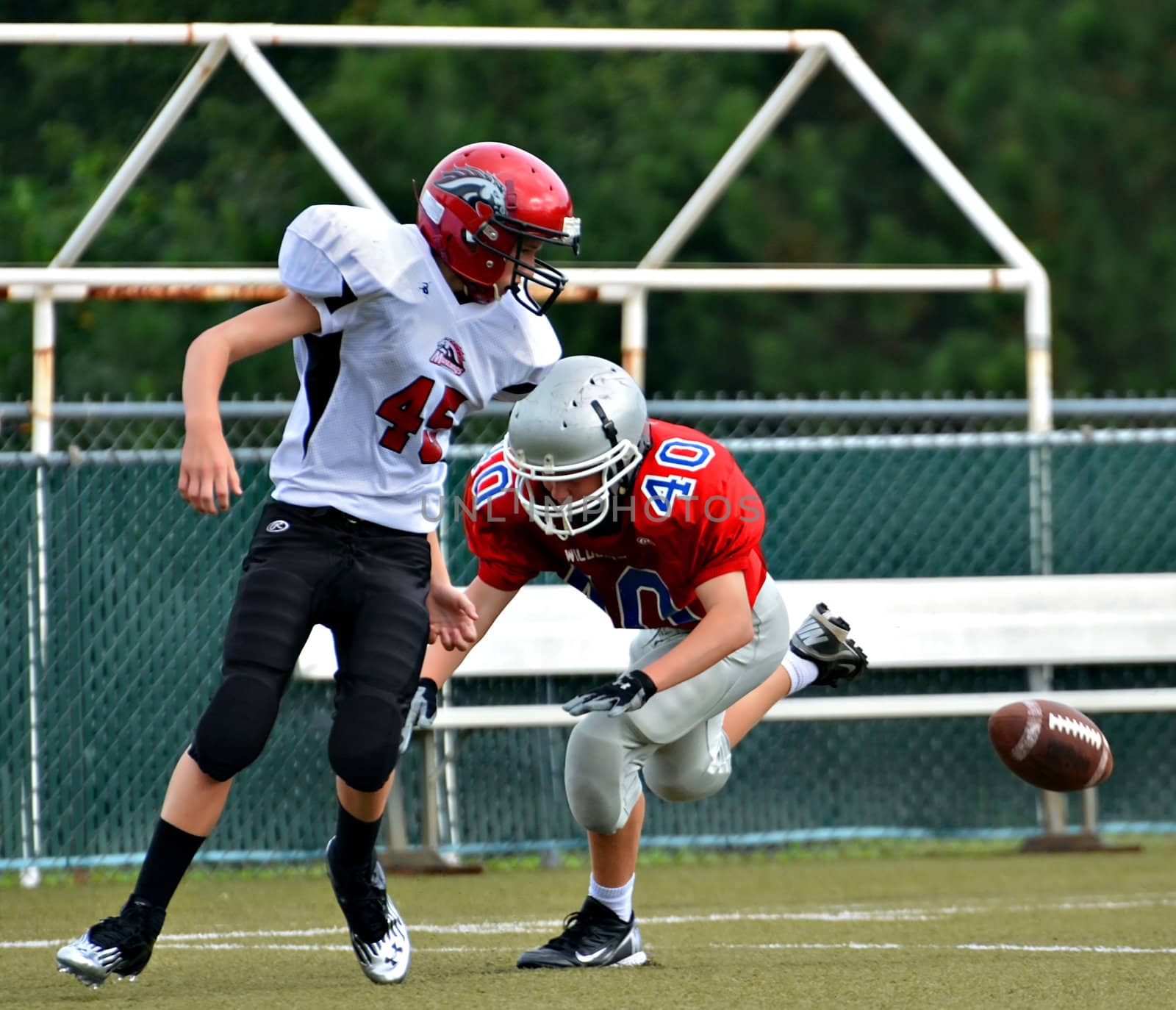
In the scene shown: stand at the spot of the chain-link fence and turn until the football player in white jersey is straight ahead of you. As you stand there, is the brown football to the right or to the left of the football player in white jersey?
left

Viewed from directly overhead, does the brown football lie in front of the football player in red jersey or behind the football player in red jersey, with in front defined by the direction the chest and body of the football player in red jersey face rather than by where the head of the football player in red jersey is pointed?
behind

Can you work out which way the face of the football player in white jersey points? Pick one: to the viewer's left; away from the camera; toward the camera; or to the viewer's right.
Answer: to the viewer's right

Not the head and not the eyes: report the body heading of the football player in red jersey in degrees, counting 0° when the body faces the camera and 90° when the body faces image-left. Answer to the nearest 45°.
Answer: approximately 45°

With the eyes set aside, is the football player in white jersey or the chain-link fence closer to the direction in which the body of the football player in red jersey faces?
the football player in white jersey

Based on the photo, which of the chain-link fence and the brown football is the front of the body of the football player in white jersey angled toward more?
the brown football
